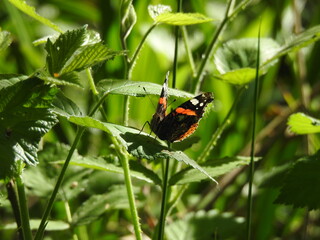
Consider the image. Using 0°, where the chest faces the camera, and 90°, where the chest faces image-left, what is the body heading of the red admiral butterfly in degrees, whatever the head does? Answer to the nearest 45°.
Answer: approximately 135°
